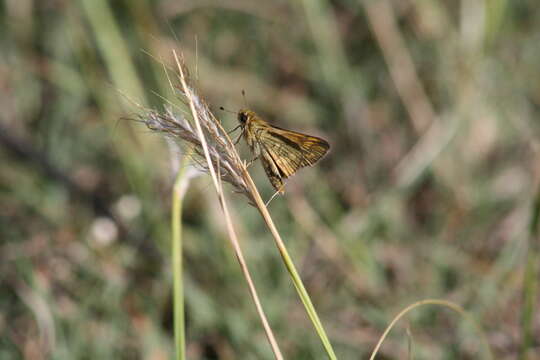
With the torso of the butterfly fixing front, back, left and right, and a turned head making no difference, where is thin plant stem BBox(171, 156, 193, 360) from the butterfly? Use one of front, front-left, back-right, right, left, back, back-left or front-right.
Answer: front

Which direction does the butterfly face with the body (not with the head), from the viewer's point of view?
to the viewer's left

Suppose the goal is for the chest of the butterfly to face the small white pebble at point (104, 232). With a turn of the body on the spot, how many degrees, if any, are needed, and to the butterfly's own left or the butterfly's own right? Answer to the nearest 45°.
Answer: approximately 45° to the butterfly's own right
